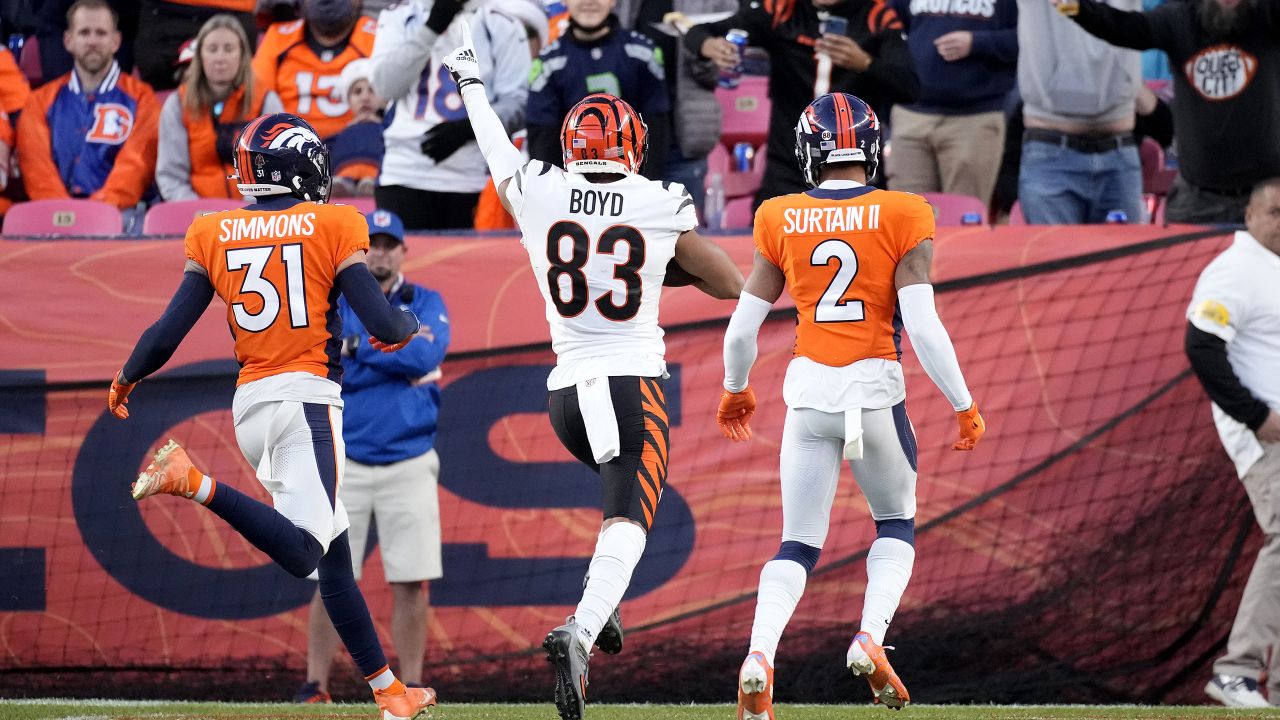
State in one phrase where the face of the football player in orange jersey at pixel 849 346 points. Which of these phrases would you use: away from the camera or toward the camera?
away from the camera

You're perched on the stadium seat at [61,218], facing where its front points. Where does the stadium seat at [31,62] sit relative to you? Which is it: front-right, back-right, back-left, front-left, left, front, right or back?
back

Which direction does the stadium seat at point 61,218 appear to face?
toward the camera

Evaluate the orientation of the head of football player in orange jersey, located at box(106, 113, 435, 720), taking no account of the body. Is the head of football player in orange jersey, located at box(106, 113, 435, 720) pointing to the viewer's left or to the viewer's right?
to the viewer's right

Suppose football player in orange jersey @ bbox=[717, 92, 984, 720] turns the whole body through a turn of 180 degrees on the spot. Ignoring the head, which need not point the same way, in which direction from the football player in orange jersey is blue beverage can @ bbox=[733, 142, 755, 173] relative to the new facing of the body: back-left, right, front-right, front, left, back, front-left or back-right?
back

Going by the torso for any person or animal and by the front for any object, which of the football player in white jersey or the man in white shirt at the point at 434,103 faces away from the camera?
the football player in white jersey

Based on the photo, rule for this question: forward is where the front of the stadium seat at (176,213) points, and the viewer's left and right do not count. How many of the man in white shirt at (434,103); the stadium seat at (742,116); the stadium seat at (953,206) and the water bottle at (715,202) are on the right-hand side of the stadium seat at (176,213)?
0

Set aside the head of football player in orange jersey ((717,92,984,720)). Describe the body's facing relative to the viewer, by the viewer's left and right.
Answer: facing away from the viewer

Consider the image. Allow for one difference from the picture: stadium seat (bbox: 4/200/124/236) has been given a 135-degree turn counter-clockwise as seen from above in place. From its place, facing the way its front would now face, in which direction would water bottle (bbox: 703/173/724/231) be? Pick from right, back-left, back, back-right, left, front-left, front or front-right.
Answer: front-right

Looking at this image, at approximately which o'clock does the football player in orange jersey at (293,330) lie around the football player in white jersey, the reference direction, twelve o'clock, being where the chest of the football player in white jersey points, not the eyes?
The football player in orange jersey is roughly at 9 o'clock from the football player in white jersey.

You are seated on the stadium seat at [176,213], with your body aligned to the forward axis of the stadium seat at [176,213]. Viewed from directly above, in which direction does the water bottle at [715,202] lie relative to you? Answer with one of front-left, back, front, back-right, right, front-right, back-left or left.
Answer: left

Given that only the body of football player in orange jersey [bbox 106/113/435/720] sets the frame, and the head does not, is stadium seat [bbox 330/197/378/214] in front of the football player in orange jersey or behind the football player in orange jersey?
in front

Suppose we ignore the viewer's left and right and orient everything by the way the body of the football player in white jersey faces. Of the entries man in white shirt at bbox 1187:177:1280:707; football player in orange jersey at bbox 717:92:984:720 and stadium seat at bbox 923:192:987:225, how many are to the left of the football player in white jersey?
0

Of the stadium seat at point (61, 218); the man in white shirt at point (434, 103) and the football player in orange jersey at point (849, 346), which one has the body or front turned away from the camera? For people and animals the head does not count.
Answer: the football player in orange jersey

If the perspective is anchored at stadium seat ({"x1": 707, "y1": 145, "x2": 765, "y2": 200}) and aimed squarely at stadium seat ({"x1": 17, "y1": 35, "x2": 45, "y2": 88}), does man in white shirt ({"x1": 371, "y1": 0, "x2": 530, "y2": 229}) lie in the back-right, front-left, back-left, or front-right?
front-left

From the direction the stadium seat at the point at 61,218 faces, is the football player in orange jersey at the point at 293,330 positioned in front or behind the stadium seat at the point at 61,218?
in front

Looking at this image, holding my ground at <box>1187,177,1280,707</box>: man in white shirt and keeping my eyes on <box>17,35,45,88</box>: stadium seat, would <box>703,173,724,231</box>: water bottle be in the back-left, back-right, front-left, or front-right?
front-right

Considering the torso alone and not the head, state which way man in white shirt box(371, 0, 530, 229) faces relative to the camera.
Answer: toward the camera

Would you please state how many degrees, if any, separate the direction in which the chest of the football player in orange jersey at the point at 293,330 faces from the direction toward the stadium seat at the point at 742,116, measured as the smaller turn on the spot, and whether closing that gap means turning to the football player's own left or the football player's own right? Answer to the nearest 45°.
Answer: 0° — they already face it

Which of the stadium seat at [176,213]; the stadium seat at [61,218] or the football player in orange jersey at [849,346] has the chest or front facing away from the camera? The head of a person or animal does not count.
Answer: the football player in orange jersey
